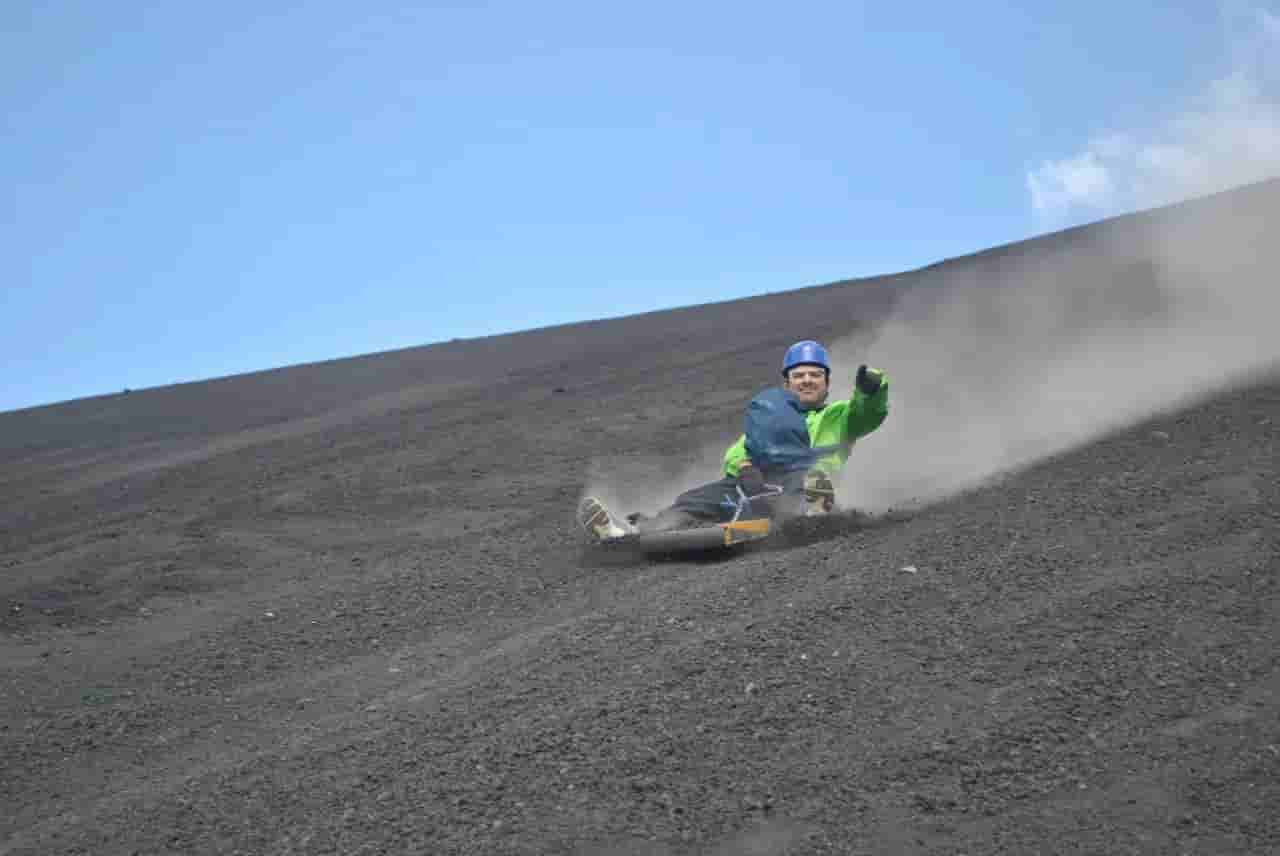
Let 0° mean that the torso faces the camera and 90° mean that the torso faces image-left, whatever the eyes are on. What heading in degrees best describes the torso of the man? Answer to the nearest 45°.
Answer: approximately 45°

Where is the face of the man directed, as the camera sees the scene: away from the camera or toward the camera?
toward the camera
